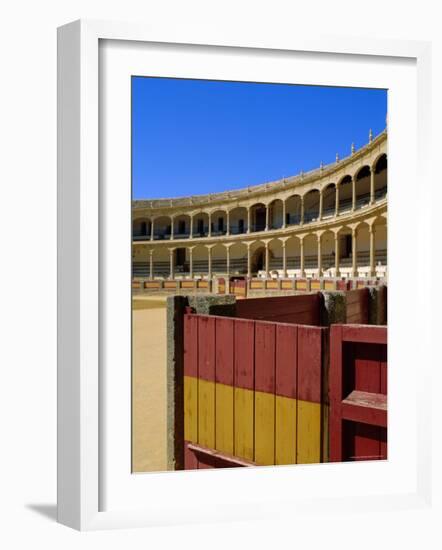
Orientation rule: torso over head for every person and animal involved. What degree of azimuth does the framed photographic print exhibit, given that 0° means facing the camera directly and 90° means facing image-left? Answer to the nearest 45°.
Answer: approximately 315°
